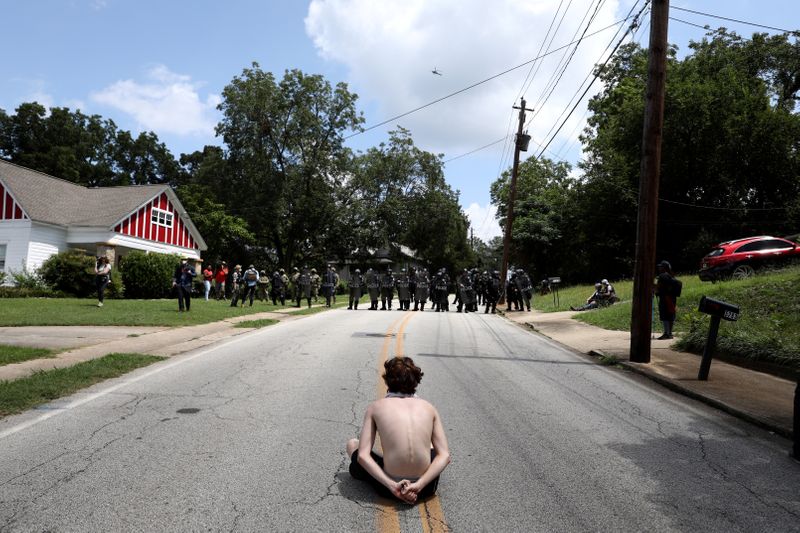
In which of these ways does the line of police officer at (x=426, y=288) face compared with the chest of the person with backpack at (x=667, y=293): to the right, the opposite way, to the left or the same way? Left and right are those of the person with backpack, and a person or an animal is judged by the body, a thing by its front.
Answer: to the left

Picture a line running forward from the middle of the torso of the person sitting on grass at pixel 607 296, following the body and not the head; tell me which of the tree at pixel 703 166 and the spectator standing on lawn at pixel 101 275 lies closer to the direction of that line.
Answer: the spectator standing on lawn

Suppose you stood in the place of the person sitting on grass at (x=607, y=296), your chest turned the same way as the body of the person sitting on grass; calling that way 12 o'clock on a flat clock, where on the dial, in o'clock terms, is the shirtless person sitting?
The shirtless person sitting is roughly at 9 o'clock from the person sitting on grass.

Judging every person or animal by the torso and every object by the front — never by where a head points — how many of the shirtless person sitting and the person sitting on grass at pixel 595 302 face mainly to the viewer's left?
1

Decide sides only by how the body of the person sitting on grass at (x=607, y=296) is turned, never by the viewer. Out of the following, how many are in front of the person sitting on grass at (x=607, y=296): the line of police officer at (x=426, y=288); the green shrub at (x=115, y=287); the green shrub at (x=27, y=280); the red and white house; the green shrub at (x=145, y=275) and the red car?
5

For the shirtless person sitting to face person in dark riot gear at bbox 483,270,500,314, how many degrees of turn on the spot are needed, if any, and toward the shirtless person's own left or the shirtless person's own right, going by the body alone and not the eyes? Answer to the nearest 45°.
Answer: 0° — they already face them

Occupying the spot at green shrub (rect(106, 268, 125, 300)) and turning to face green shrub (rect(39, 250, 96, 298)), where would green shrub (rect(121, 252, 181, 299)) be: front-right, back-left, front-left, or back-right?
back-right

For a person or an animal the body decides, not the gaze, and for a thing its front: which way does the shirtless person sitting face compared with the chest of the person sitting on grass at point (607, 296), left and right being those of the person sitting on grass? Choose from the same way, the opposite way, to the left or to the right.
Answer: to the right

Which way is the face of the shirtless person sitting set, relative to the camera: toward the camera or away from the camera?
away from the camera

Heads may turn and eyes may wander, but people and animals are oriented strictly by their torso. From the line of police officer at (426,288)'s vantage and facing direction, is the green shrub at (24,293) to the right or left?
on their right

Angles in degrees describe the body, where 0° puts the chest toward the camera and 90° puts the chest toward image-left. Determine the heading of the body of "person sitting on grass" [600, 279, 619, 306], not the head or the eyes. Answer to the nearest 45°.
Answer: approximately 90°

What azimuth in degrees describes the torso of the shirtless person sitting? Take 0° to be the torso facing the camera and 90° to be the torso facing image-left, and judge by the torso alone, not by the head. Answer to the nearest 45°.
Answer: approximately 180°

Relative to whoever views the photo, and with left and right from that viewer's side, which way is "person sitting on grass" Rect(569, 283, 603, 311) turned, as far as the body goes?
facing to the left of the viewer

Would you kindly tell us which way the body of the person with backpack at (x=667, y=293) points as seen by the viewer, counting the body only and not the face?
to the viewer's left
